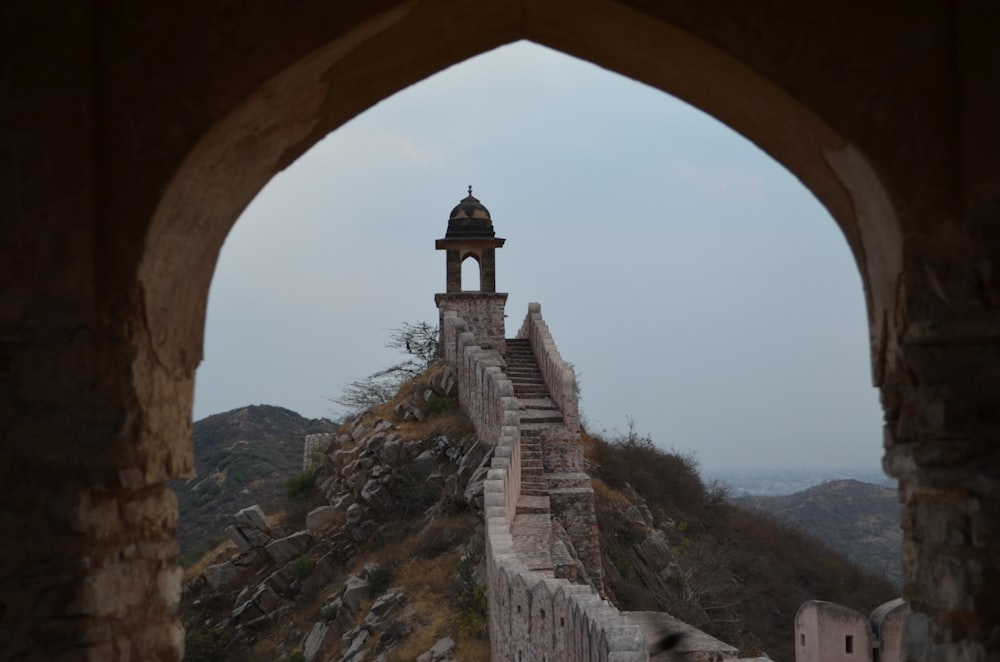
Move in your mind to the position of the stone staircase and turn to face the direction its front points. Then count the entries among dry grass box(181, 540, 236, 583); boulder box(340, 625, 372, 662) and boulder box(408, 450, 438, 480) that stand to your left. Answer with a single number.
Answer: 0

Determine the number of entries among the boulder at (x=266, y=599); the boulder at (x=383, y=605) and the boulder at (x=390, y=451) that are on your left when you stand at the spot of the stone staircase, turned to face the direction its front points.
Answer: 0

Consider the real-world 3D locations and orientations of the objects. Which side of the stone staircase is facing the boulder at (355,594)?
right

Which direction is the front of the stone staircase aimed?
toward the camera

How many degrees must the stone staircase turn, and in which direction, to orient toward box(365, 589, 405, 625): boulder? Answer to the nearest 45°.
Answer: approximately 45° to its right

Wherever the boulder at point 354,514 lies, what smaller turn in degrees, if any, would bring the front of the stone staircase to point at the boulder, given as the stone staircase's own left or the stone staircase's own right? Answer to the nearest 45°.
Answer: approximately 135° to the stone staircase's own right

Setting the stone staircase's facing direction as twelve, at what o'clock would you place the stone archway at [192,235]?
The stone archway is roughly at 12 o'clock from the stone staircase.

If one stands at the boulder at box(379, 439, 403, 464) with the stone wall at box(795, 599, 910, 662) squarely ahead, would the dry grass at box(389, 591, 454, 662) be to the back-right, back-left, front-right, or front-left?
front-right

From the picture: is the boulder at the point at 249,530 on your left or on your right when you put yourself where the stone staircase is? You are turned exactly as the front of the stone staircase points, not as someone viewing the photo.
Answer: on your right

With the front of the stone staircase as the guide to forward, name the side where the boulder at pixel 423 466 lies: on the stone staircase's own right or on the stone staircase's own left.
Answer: on the stone staircase's own right

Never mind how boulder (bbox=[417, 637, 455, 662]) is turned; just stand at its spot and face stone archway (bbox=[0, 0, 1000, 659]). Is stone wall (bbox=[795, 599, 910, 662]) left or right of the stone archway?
left
